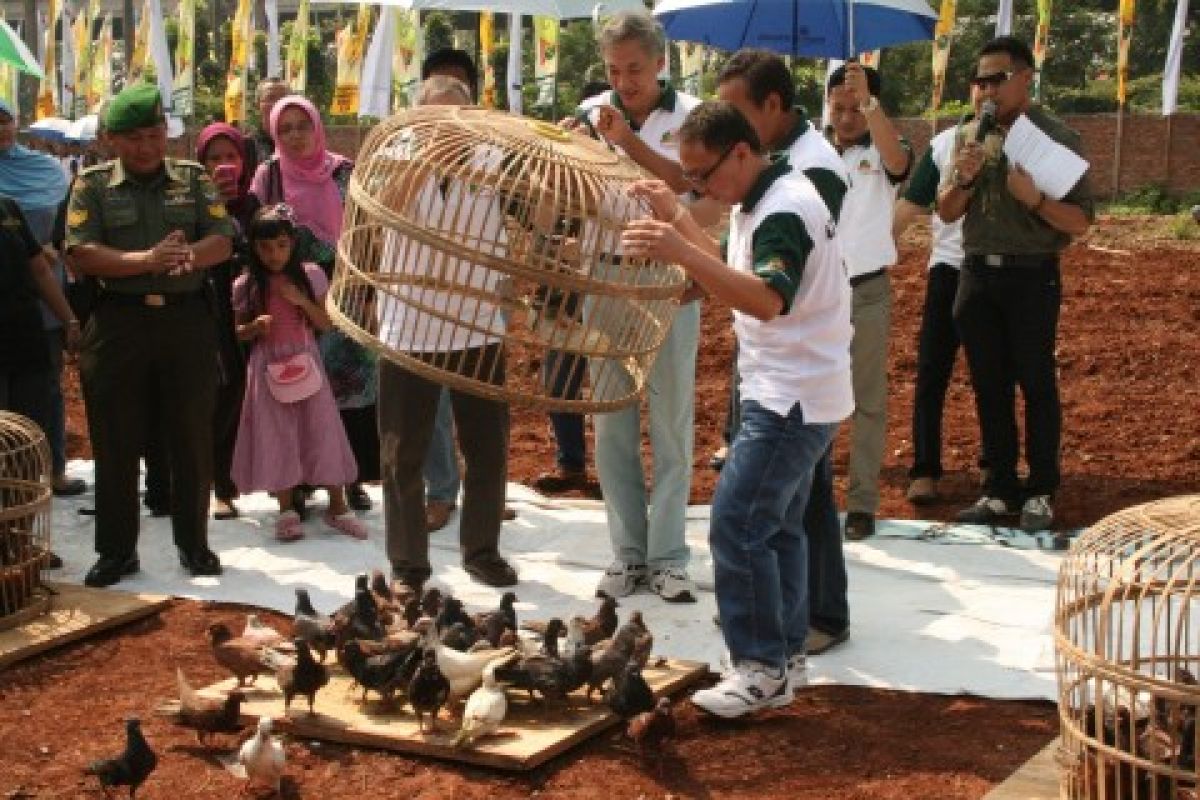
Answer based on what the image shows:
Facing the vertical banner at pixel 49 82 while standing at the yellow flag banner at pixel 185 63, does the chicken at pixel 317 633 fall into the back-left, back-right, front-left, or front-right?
back-left

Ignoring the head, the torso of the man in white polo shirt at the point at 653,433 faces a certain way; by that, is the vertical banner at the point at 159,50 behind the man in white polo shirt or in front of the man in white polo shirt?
behind

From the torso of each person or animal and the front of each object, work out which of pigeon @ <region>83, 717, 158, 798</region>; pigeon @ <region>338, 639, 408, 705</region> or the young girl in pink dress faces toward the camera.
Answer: the young girl in pink dress

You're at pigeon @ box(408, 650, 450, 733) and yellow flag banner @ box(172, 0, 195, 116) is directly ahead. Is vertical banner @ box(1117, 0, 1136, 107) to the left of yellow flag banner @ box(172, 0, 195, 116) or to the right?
right

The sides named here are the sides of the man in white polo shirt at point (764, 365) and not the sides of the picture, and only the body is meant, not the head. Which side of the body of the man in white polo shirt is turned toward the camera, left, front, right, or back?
left

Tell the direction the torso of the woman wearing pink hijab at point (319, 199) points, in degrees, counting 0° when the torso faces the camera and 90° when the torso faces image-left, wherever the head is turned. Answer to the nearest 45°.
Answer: approximately 0°

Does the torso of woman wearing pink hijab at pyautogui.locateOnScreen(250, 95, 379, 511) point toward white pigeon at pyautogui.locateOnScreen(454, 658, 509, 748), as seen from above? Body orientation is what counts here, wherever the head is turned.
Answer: yes

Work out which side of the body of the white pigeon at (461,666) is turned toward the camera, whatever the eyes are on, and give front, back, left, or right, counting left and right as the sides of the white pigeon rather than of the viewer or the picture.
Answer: left

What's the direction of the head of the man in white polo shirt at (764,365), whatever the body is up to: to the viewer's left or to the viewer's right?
to the viewer's left

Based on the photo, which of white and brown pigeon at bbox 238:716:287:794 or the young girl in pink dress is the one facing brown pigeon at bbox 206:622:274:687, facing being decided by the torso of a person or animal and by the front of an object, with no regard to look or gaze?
the young girl in pink dress
